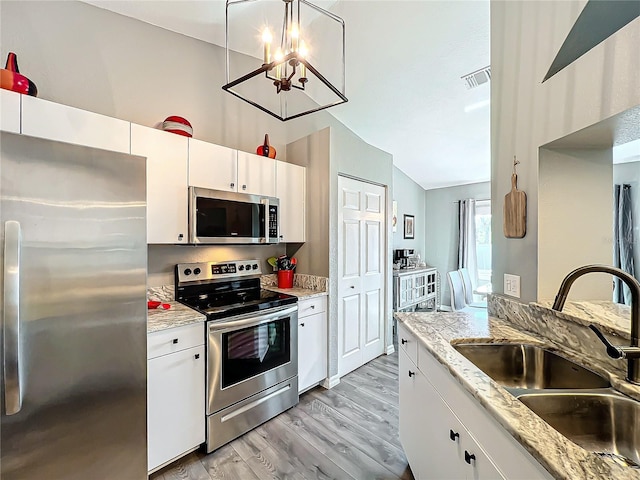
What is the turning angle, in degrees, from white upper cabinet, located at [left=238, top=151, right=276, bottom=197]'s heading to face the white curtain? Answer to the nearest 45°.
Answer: approximately 90° to its left

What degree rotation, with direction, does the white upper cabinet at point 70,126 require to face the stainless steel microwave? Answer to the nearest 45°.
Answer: approximately 45° to its left

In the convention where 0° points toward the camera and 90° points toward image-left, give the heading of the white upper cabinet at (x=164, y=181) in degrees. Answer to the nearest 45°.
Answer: approximately 315°

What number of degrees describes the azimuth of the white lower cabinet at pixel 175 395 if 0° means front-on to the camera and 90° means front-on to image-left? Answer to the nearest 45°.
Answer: approximately 315°

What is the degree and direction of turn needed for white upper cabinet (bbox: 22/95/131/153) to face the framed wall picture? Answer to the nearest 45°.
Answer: approximately 45° to its left

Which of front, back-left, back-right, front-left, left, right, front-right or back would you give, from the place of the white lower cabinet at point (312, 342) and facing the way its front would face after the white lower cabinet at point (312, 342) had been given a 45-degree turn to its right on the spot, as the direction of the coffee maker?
back-left

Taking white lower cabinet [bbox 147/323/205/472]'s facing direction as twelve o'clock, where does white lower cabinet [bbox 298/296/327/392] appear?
white lower cabinet [bbox 298/296/327/392] is roughly at 10 o'clock from white lower cabinet [bbox 147/323/205/472].
